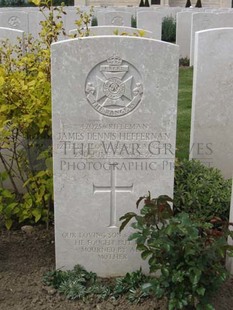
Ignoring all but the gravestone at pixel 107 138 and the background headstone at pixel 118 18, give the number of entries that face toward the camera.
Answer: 2

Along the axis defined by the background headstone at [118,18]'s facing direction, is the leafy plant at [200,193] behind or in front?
in front

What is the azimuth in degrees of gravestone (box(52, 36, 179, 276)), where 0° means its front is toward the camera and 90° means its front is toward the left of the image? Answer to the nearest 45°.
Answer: approximately 0°

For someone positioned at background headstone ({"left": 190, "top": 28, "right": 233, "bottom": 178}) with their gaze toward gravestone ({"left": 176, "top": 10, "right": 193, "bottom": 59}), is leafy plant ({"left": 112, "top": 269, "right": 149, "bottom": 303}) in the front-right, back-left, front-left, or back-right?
back-left

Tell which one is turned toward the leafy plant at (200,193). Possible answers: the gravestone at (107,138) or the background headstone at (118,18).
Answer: the background headstone

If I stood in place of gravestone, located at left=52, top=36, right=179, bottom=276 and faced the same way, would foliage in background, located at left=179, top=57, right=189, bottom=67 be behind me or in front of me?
behind

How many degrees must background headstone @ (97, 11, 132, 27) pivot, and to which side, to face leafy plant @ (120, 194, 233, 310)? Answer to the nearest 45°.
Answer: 0° — it already faces it

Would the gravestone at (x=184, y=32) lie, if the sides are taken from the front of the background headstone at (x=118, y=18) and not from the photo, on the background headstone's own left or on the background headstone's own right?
on the background headstone's own left
